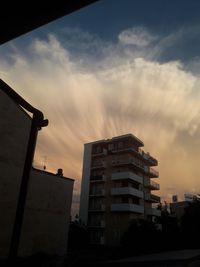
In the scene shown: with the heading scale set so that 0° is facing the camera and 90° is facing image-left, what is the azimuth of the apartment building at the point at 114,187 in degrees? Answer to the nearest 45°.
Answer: approximately 0°

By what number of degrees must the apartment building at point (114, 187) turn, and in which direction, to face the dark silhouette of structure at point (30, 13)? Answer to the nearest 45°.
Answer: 0° — it already faces it

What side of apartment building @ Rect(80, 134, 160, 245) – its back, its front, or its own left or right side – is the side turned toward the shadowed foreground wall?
front
